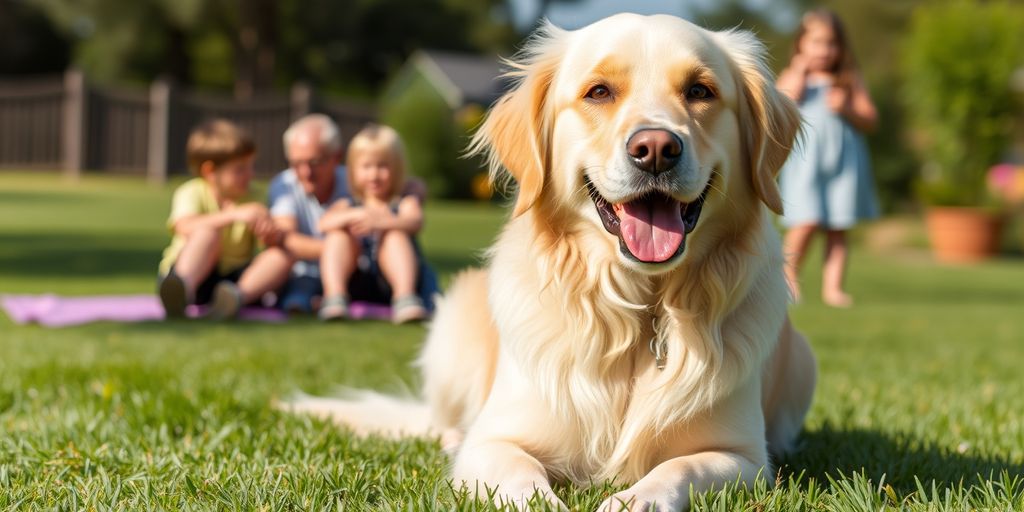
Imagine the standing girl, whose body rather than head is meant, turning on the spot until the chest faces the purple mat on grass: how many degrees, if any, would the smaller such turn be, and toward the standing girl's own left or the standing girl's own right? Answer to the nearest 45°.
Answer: approximately 45° to the standing girl's own right

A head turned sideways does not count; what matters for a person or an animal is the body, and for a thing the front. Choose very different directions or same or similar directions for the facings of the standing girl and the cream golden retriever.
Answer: same or similar directions

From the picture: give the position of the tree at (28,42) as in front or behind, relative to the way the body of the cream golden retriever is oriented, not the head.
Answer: behind

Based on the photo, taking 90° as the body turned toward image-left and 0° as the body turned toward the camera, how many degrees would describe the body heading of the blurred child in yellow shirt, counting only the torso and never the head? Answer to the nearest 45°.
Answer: approximately 315°

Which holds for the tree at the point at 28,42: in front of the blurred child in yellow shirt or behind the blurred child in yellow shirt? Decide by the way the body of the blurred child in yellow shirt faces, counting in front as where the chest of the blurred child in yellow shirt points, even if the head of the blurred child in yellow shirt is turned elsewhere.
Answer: behind

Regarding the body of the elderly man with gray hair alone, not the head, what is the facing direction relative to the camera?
toward the camera

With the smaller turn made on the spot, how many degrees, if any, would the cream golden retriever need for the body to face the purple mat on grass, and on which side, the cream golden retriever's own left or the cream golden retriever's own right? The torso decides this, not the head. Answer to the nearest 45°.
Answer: approximately 135° to the cream golden retriever's own right

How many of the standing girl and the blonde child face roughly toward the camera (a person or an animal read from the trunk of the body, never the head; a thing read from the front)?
2

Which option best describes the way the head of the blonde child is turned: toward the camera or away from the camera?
toward the camera

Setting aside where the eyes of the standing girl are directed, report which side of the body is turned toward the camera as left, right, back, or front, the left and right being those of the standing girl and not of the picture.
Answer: front

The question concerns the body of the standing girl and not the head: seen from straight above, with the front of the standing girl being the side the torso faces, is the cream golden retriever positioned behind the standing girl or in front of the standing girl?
in front

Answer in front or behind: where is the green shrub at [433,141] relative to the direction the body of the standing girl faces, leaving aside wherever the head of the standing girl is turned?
behind

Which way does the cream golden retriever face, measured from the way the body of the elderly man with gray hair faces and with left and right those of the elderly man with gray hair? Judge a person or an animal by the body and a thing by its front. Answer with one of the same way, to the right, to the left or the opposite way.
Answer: the same way

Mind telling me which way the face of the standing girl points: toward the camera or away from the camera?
toward the camera

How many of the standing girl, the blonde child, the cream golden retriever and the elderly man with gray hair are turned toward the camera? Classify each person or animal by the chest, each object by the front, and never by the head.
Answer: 4
